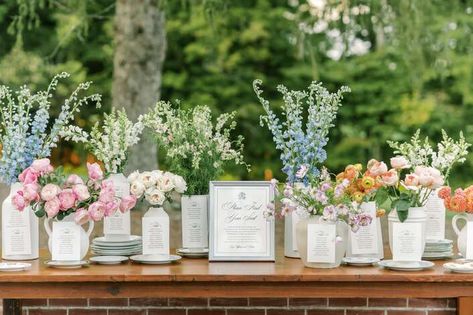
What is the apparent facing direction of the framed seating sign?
toward the camera

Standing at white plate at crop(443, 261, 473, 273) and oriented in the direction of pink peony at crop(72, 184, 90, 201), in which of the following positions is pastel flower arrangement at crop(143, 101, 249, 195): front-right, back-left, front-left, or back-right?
front-right
